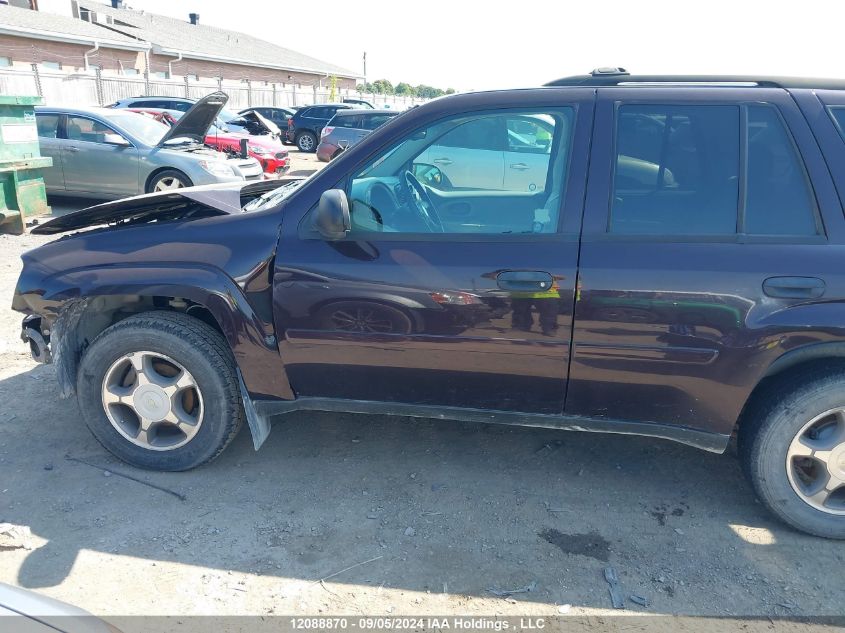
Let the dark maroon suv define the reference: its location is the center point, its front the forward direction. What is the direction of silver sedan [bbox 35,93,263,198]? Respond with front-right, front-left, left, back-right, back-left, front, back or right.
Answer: front-right

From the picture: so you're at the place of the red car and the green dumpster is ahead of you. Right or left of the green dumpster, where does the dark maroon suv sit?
left

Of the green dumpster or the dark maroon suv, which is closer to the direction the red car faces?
the dark maroon suv

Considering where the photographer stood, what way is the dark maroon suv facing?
facing to the left of the viewer

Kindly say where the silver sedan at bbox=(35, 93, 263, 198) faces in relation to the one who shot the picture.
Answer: facing the viewer and to the right of the viewer

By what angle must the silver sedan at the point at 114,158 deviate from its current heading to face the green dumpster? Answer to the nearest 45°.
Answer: approximately 90° to its right

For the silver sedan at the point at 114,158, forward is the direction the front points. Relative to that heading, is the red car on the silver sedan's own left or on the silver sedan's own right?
on the silver sedan's own left

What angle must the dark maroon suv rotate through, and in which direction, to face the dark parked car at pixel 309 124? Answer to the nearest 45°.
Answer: approximately 90° to its right

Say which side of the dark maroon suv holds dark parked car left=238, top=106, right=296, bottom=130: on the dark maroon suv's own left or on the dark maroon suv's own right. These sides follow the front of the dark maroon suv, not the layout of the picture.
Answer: on the dark maroon suv's own right

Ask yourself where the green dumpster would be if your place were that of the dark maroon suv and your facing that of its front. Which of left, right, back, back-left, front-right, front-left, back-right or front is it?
front-right

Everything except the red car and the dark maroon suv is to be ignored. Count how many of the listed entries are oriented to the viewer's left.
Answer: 1

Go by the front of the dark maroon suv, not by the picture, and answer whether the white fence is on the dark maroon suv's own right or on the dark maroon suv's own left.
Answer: on the dark maroon suv's own right

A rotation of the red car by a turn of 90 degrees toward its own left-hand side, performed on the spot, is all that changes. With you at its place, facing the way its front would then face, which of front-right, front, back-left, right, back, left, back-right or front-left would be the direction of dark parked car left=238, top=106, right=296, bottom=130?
front-left
